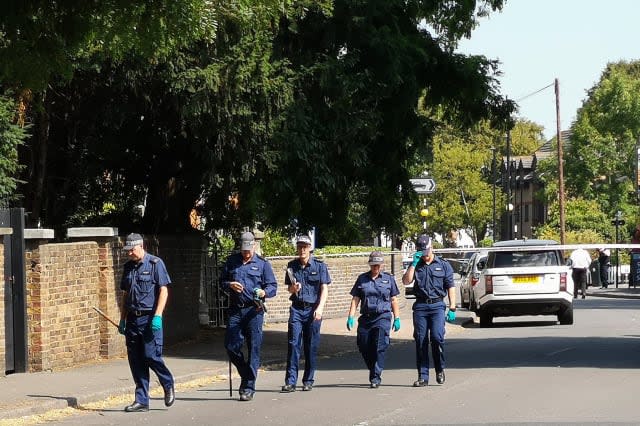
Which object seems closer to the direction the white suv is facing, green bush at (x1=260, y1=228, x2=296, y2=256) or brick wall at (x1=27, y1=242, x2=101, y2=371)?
the green bush

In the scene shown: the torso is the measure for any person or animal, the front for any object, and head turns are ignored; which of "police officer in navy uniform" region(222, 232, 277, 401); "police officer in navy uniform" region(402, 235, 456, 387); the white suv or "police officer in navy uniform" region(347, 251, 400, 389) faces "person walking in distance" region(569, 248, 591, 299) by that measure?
the white suv

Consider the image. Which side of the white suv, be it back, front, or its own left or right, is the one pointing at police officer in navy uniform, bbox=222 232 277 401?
back

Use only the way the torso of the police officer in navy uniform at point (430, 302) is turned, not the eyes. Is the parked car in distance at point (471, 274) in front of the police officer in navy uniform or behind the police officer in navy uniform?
behind

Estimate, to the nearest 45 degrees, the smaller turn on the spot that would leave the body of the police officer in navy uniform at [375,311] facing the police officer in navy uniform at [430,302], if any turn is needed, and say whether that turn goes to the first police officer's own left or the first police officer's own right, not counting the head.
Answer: approximately 90° to the first police officer's own left

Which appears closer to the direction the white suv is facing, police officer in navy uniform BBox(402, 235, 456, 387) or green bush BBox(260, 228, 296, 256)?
the green bush

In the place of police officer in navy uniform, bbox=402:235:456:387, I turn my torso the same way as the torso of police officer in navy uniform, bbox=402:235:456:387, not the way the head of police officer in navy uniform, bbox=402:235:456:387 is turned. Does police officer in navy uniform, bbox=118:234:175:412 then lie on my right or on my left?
on my right

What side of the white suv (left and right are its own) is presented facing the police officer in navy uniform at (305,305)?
back

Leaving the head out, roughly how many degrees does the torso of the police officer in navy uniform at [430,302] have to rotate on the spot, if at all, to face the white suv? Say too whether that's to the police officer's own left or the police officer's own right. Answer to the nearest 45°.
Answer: approximately 180°

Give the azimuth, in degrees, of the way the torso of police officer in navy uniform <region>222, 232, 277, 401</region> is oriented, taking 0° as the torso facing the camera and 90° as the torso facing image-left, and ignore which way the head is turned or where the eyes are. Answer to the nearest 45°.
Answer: approximately 0°

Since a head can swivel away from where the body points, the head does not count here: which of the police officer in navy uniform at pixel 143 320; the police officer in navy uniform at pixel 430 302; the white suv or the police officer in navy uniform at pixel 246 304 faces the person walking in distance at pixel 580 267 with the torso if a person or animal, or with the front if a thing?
the white suv

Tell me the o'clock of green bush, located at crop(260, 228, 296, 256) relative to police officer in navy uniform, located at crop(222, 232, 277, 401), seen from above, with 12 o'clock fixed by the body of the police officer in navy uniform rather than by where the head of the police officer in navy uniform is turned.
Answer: The green bush is roughly at 6 o'clock from the police officer in navy uniform.

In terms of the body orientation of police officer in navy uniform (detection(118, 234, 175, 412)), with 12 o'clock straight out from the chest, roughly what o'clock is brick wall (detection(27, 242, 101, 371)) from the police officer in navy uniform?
The brick wall is roughly at 4 o'clock from the police officer in navy uniform.
